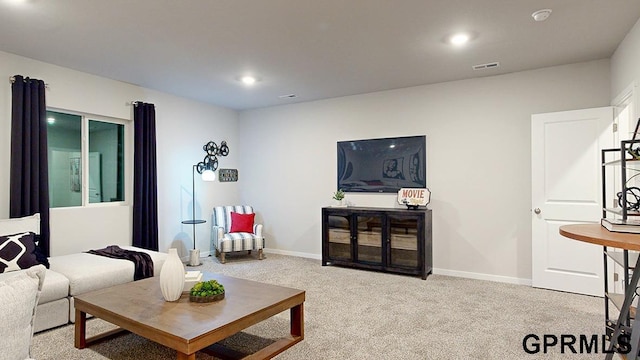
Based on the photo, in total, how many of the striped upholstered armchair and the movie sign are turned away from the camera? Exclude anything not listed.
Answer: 0

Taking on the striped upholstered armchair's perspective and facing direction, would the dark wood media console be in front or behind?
in front

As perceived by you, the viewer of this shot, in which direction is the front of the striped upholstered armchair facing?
facing the viewer and to the right of the viewer

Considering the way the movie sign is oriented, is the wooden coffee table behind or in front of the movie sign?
in front

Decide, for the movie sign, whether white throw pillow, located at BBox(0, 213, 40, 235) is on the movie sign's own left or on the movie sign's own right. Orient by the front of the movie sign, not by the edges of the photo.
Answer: on the movie sign's own right

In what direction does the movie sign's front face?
toward the camera

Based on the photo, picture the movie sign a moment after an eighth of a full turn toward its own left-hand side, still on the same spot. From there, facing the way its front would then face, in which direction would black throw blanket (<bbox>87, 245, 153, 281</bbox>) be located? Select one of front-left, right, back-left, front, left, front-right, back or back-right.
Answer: right

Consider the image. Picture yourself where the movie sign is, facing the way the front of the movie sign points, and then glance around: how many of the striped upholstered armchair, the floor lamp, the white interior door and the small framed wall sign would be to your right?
3

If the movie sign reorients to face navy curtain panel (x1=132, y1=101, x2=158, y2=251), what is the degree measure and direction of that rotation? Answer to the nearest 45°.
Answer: approximately 90° to its right

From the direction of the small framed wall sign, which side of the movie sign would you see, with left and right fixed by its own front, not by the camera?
right

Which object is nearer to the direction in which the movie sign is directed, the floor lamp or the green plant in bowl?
the green plant in bowl

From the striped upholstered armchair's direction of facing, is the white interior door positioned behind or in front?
in front
